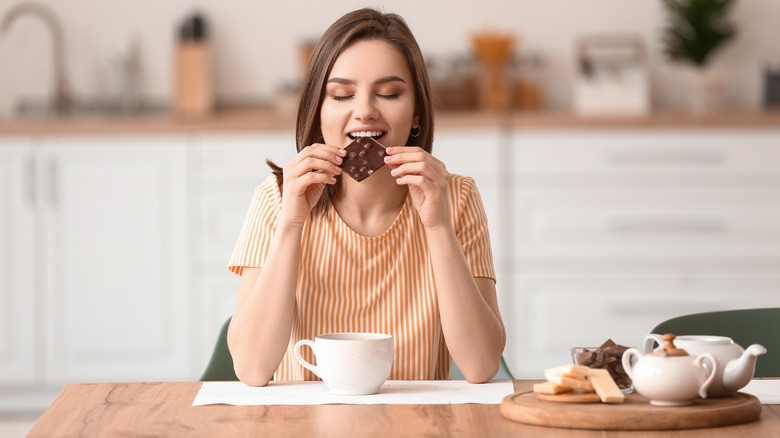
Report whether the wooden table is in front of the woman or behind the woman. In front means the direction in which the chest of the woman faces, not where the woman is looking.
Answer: in front

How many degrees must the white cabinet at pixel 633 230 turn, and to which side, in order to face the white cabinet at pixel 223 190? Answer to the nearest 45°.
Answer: approximately 90° to its right

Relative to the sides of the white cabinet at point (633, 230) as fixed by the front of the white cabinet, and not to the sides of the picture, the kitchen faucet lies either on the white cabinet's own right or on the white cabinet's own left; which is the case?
on the white cabinet's own right

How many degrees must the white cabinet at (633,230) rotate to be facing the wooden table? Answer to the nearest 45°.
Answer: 0° — it already faces it

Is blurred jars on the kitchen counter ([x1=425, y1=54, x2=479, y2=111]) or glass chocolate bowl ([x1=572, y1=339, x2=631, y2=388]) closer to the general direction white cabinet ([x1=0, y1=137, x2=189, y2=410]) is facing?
the glass chocolate bowl

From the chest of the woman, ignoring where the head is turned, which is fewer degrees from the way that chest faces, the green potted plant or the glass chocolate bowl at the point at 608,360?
the glass chocolate bowl

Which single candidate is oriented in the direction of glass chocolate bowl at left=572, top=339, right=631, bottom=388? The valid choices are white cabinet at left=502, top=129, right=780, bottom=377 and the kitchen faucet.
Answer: the white cabinet

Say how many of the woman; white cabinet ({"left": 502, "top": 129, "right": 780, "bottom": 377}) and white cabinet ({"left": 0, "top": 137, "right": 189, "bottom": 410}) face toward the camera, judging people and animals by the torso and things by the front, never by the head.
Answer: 3

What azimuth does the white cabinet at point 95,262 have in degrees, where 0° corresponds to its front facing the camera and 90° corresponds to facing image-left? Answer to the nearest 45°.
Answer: approximately 0°
